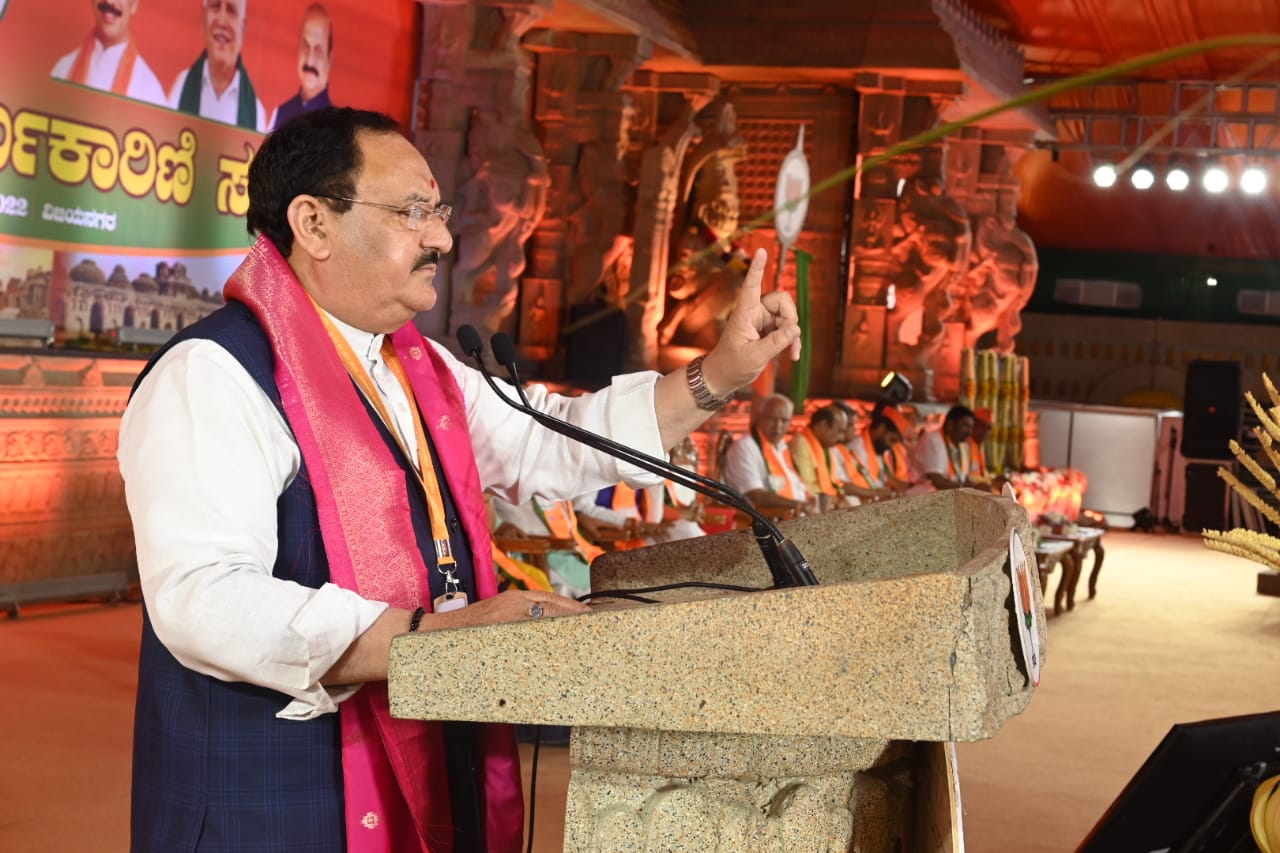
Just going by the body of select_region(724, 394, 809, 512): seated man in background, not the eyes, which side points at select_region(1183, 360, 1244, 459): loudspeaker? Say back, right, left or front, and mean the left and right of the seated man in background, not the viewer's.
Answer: left

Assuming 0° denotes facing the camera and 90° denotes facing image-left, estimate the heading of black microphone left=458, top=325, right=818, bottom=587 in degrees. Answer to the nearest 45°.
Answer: approximately 90°

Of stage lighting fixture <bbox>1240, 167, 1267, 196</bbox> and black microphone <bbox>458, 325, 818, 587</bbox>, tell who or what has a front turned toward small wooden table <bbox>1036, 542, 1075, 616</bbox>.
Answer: the stage lighting fixture

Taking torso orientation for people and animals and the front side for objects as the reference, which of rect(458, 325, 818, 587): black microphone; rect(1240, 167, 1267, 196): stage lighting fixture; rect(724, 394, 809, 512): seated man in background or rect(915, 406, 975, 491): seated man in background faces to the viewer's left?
the black microphone

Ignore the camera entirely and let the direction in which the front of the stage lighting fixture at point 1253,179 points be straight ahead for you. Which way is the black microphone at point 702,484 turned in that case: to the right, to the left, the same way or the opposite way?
to the right

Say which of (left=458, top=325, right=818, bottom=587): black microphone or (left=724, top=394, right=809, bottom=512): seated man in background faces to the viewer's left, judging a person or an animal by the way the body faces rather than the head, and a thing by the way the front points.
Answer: the black microphone

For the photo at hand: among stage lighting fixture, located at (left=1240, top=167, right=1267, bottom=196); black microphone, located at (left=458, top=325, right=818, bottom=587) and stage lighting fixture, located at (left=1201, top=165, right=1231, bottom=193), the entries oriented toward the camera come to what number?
2
